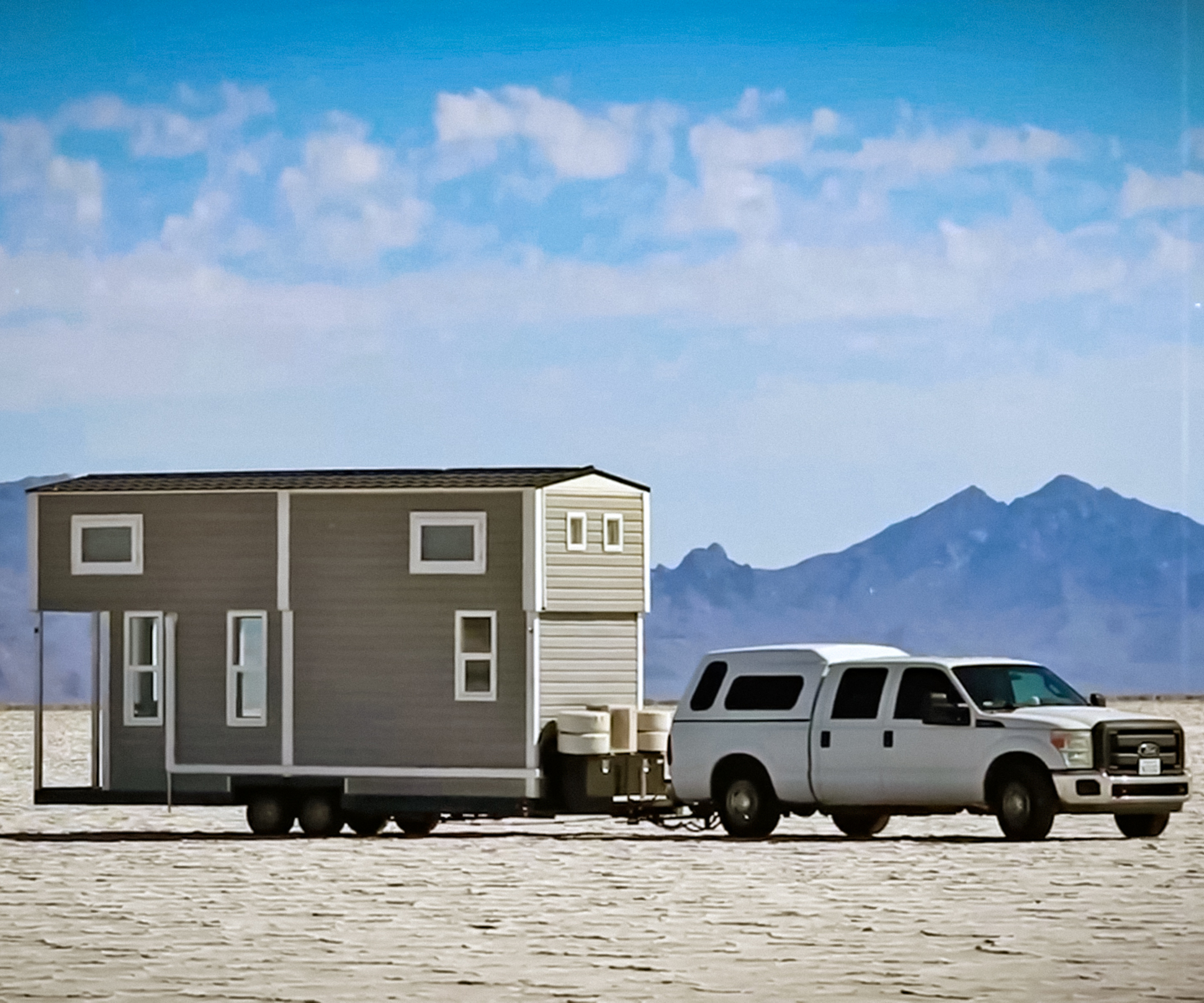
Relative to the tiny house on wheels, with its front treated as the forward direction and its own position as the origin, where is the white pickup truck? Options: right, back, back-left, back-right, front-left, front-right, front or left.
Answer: front

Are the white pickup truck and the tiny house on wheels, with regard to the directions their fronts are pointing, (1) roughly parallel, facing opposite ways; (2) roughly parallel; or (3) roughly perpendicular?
roughly parallel

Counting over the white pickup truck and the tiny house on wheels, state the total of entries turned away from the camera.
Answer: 0

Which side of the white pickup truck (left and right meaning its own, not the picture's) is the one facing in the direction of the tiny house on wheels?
back

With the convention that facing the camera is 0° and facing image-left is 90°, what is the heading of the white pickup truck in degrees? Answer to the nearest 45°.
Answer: approximately 315°

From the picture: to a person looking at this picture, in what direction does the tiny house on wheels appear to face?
facing the viewer and to the right of the viewer
